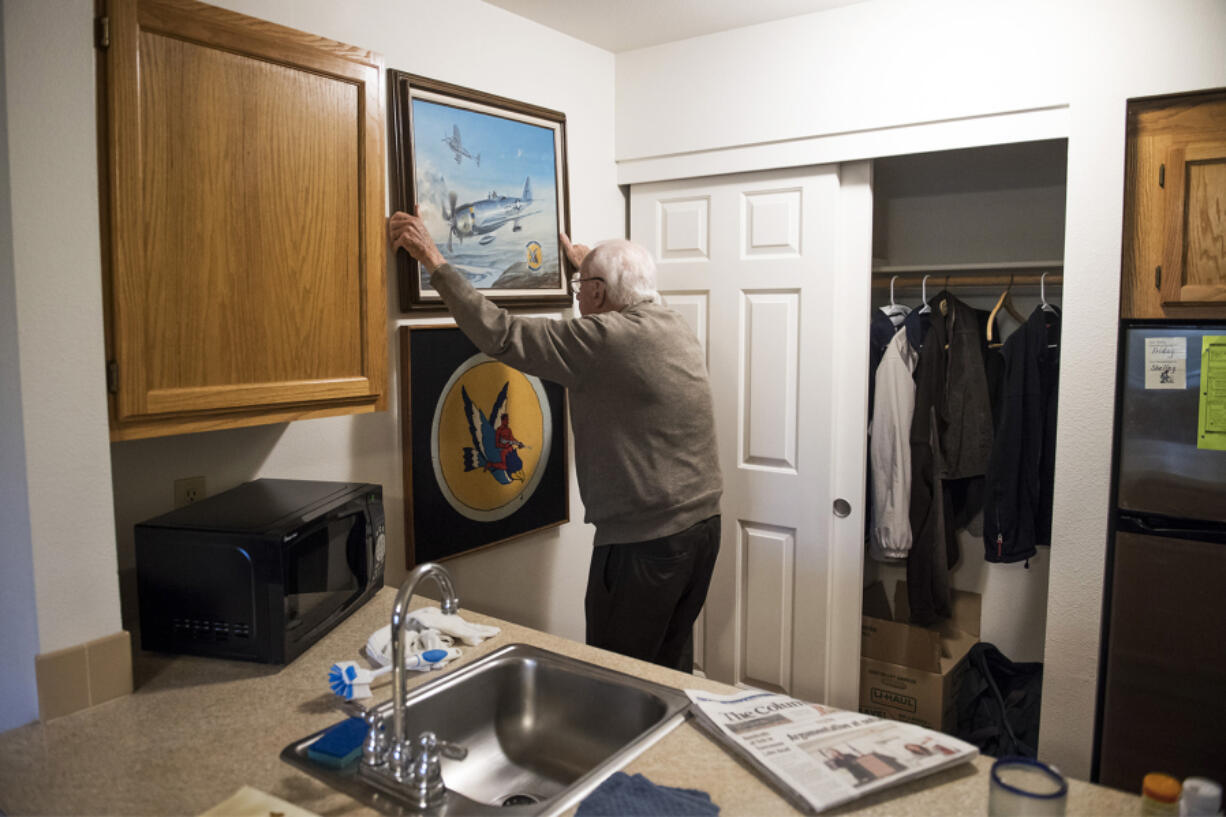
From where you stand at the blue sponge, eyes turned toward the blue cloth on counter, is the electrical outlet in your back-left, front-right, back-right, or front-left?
back-left

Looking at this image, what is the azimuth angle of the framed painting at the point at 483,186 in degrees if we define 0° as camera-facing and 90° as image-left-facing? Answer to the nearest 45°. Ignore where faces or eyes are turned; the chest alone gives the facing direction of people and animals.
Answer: approximately 315°

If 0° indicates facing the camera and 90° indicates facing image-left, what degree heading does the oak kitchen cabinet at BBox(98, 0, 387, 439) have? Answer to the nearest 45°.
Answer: approximately 315°

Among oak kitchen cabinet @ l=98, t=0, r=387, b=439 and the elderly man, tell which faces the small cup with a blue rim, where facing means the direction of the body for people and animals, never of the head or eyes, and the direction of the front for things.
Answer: the oak kitchen cabinet

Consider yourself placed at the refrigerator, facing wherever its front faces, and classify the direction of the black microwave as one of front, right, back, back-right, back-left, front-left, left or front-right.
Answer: front-right

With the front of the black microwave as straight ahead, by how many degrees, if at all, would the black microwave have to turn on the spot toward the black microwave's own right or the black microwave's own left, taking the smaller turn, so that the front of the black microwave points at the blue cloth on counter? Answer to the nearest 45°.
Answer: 0° — it already faces it

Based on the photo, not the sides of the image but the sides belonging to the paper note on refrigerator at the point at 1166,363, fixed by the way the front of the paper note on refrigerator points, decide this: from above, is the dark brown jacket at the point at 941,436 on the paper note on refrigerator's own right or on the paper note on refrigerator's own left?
on the paper note on refrigerator's own right

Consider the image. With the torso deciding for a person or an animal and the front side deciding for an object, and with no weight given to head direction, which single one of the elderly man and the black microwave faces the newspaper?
the black microwave

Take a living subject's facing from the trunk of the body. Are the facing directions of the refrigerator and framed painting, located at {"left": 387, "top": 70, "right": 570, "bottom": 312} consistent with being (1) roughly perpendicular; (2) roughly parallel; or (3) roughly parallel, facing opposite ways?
roughly perpendicular

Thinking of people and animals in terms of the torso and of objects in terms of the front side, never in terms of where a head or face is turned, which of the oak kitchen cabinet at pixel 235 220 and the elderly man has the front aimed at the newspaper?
the oak kitchen cabinet

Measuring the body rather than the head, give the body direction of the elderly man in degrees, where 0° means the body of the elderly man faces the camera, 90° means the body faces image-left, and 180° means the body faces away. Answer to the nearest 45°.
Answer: approximately 135°
